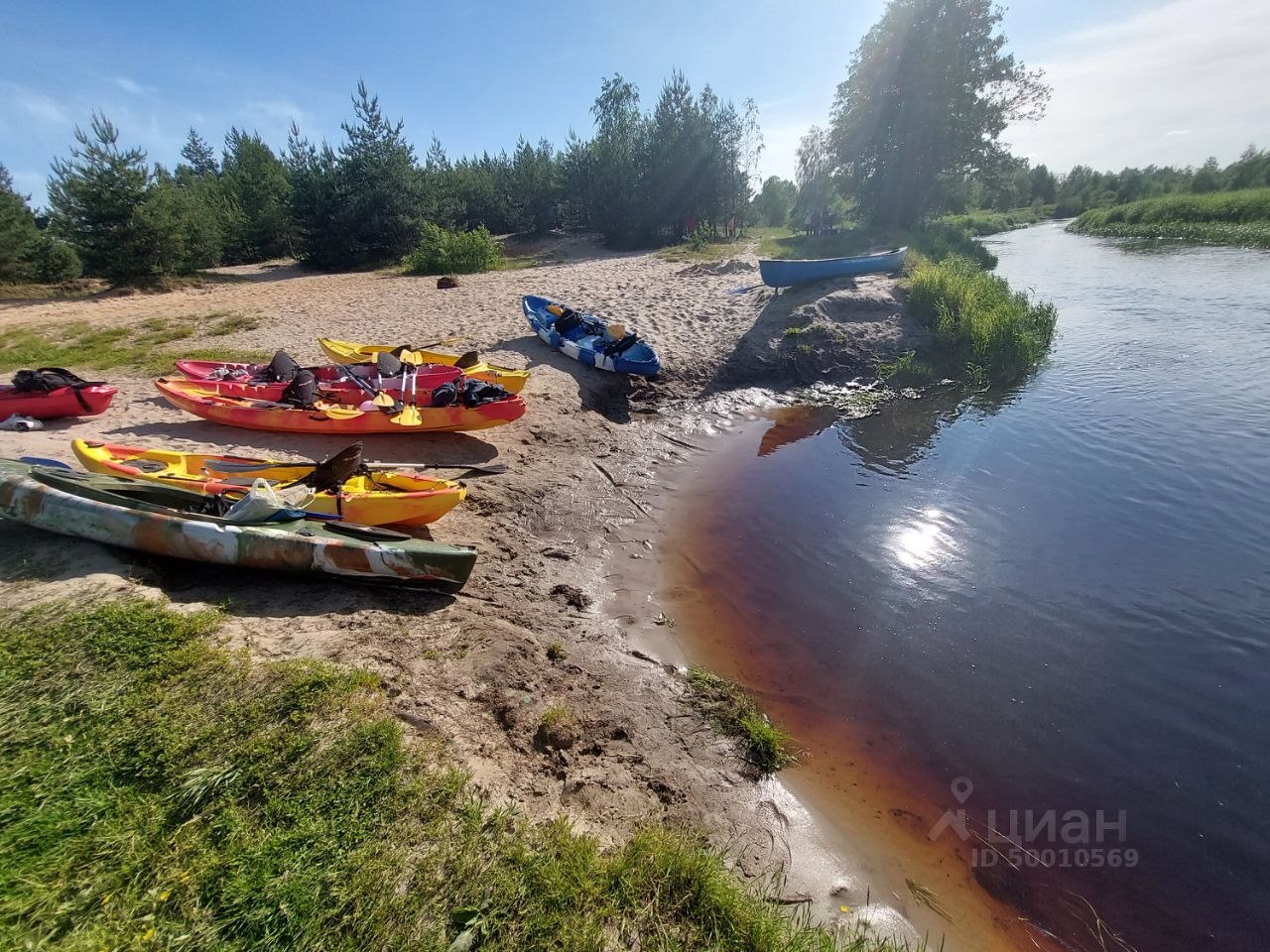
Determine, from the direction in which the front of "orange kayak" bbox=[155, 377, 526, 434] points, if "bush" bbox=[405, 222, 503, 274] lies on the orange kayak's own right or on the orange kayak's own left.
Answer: on the orange kayak's own right

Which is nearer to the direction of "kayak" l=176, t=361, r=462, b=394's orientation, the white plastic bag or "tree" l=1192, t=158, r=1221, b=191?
the white plastic bag

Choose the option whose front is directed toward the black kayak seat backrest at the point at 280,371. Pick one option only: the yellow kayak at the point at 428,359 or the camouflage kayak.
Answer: the yellow kayak

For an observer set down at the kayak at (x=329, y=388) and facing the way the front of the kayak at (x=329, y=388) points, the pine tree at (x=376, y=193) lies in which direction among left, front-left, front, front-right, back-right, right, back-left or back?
right

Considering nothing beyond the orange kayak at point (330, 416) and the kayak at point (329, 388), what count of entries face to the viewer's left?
2

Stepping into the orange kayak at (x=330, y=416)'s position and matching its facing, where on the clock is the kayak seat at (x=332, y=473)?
The kayak seat is roughly at 9 o'clock from the orange kayak.

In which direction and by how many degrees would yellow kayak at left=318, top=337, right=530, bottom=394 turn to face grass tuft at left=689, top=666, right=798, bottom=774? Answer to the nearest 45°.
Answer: approximately 90° to its left

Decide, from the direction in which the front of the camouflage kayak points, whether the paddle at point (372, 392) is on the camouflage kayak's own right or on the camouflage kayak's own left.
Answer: on the camouflage kayak's own right

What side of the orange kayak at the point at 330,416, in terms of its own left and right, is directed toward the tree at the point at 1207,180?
back

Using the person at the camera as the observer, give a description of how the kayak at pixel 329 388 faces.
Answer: facing to the left of the viewer

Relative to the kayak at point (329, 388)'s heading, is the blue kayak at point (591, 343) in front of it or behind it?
behind

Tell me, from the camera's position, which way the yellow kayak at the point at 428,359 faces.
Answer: facing to the left of the viewer

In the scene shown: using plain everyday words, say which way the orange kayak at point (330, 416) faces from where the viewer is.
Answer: facing to the left of the viewer
